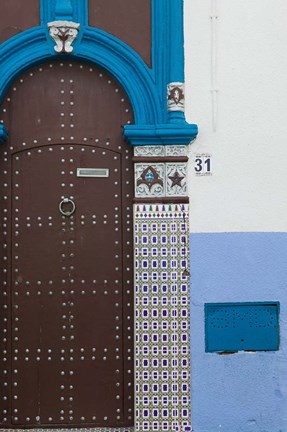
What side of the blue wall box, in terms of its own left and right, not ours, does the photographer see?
front

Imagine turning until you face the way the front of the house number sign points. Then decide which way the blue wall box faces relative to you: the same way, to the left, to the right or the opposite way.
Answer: the same way

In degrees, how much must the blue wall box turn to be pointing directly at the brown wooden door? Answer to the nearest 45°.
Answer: approximately 90° to its right

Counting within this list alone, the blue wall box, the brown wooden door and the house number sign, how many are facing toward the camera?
3

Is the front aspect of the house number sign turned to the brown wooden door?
no

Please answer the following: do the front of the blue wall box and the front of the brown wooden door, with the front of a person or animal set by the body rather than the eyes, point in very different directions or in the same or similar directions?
same or similar directions

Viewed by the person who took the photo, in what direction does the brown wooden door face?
facing the viewer

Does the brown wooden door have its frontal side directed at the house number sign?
no

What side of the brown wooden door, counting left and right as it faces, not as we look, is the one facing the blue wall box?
left

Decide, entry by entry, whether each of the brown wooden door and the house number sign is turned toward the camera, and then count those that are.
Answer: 2

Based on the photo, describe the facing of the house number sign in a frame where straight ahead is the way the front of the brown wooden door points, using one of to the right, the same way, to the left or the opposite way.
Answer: the same way
